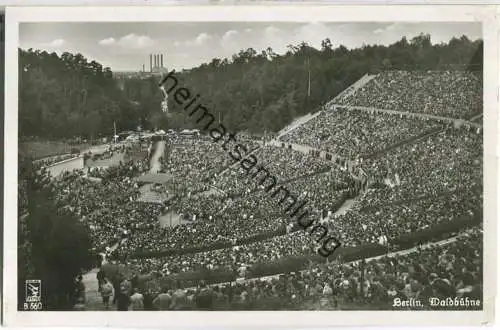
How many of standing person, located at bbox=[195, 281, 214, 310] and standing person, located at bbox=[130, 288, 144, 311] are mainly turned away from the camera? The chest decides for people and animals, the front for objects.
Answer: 2

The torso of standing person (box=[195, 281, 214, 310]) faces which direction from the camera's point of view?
away from the camera

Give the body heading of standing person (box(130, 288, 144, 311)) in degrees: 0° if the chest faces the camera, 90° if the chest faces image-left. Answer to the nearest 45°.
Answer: approximately 180°
